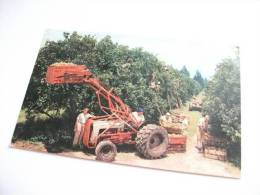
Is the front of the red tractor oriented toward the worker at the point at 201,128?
no
